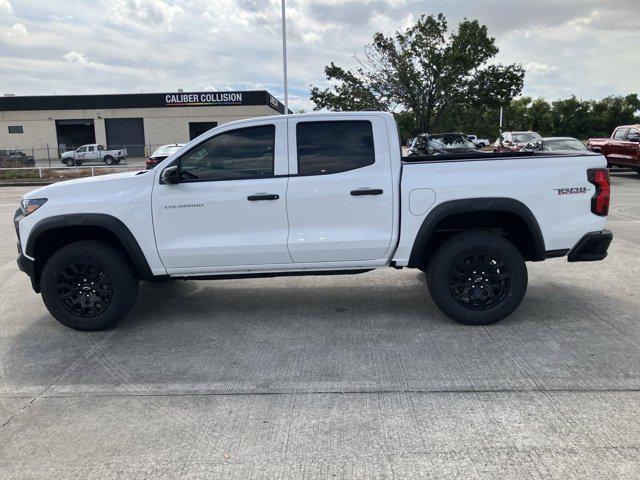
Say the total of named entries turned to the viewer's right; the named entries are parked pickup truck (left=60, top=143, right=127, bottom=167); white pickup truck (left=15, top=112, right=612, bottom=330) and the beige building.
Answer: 0

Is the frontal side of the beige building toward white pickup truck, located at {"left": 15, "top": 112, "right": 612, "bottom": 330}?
yes

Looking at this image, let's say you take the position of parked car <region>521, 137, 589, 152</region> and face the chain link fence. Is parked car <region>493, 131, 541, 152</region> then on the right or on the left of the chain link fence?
right

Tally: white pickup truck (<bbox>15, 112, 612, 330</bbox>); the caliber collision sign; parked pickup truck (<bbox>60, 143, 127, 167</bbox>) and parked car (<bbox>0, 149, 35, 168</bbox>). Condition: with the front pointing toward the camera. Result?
1

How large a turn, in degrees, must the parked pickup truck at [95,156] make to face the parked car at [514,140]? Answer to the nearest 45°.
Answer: approximately 135° to its left

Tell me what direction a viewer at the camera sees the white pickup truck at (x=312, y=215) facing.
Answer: facing to the left of the viewer

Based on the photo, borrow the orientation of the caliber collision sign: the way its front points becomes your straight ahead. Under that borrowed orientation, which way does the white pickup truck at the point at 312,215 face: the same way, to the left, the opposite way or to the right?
to the right

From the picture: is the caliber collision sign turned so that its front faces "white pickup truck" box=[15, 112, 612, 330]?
yes

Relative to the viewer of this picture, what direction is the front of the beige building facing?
facing the viewer

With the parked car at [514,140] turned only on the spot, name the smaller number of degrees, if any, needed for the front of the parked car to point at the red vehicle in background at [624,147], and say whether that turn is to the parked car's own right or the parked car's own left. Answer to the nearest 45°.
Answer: approximately 90° to the parked car's own left
